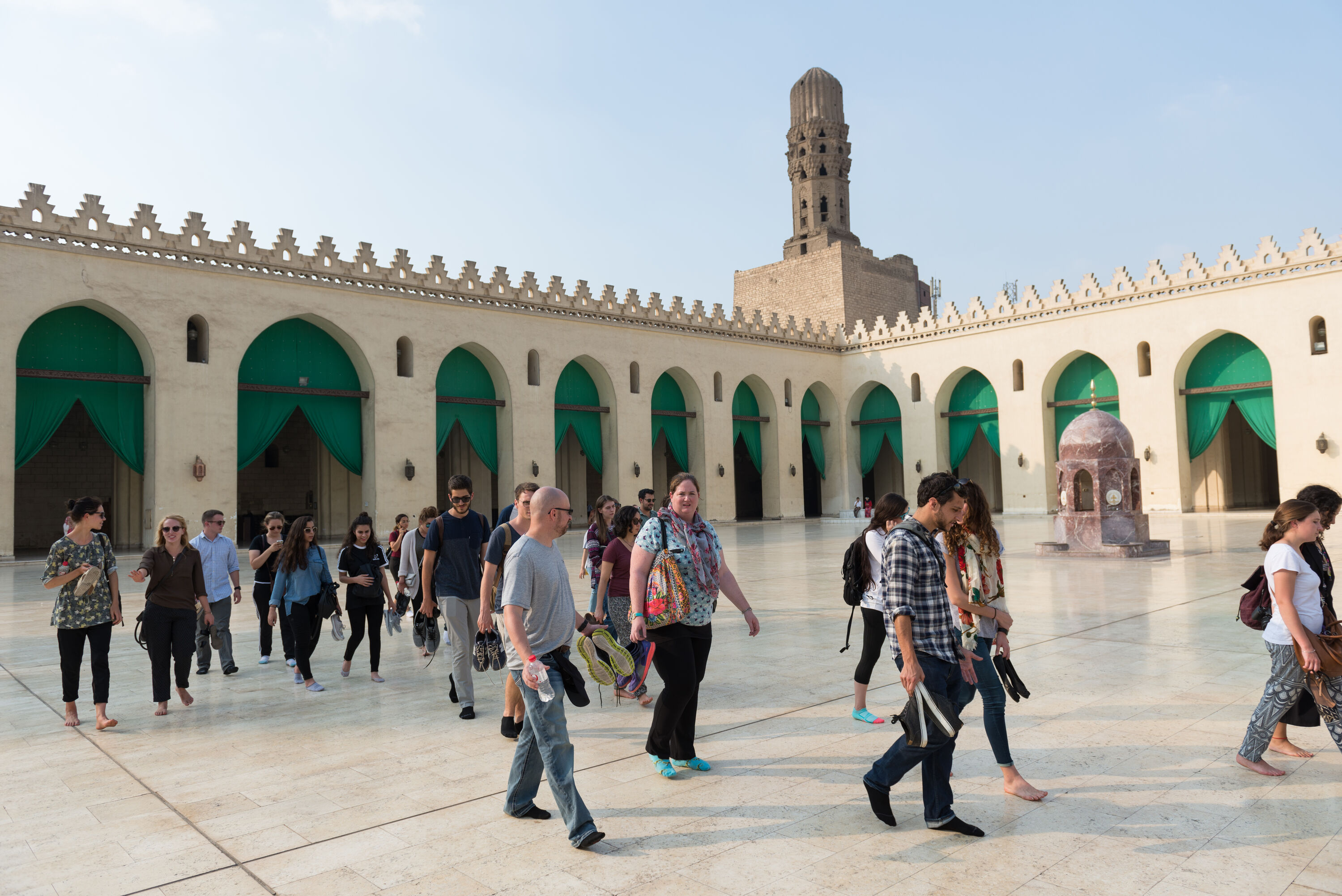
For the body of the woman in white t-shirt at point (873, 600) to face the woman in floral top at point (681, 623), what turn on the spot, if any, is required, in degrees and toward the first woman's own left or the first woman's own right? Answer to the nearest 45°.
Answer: approximately 135° to the first woman's own right

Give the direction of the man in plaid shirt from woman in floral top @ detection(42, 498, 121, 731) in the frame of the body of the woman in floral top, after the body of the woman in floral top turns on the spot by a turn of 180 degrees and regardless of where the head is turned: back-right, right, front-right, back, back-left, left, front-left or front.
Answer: back-right

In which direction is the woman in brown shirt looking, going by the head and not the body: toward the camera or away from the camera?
toward the camera

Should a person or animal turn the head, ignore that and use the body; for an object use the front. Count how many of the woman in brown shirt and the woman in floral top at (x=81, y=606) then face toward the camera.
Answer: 2

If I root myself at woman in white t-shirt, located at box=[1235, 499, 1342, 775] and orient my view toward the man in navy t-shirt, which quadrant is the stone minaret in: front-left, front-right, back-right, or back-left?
front-right

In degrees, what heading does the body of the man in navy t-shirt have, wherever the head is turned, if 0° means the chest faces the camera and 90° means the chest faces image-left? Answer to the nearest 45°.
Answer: approximately 0°

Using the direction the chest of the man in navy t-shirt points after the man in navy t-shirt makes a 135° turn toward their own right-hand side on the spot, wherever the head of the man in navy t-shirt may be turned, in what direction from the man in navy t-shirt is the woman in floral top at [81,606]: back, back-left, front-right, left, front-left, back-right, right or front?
front-left

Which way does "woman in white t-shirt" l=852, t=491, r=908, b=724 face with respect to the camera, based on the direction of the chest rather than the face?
to the viewer's right

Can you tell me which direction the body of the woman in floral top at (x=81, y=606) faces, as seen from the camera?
toward the camera

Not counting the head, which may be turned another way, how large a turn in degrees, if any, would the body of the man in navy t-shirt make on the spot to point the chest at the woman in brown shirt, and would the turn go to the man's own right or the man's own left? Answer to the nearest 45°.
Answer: approximately 90° to the man's own right

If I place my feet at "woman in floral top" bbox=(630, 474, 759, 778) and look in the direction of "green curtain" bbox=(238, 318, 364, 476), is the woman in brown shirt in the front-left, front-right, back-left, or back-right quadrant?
front-left
